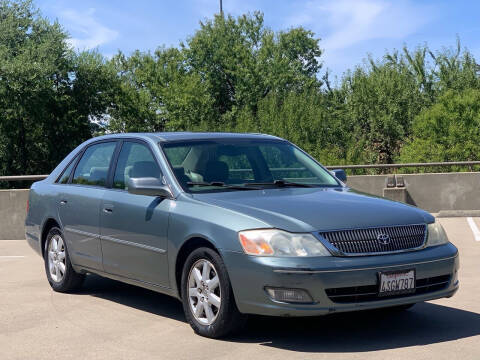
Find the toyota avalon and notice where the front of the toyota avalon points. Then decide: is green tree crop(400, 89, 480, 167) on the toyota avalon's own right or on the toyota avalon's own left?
on the toyota avalon's own left

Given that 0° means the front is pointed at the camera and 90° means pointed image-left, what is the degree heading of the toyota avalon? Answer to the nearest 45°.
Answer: approximately 315°
